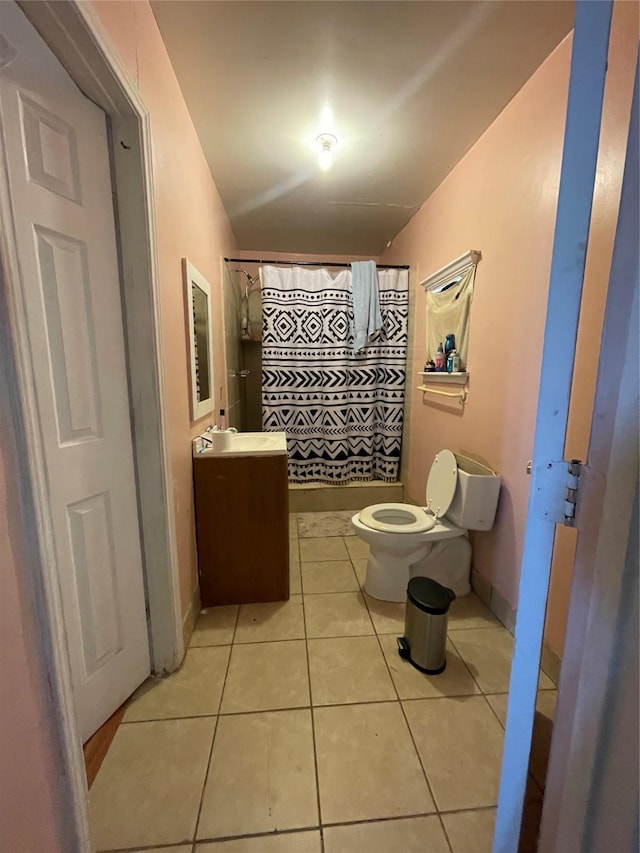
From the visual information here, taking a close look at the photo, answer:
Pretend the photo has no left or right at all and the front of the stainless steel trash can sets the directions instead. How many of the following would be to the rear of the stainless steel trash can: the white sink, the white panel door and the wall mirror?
0

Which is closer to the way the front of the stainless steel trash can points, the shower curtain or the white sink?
the white sink

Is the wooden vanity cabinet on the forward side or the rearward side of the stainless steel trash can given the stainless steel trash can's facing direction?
on the forward side

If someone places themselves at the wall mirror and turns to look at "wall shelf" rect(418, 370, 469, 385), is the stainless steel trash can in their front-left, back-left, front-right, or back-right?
front-right

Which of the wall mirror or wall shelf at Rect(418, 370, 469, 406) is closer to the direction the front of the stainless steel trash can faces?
the wall mirror

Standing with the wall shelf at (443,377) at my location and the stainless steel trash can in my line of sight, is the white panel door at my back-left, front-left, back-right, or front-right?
front-right

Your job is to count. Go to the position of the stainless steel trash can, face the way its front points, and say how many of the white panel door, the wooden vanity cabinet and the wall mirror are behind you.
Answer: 0

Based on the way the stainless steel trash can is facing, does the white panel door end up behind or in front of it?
in front

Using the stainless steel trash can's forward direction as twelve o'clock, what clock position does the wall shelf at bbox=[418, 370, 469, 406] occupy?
The wall shelf is roughly at 3 o'clock from the stainless steel trash can.

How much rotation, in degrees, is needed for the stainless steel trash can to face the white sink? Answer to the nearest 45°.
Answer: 0° — it already faces it

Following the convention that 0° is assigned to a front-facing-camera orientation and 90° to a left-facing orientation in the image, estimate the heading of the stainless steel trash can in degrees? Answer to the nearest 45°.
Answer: approximately 90°

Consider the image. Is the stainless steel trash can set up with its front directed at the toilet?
no

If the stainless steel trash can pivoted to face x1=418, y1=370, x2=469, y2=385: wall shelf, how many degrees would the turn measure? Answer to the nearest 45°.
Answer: approximately 90° to its right
